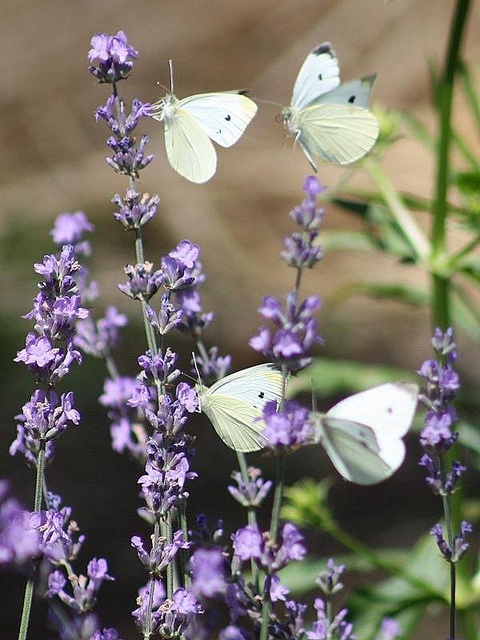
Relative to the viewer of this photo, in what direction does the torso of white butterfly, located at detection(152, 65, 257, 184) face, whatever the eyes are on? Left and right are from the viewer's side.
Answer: facing to the left of the viewer

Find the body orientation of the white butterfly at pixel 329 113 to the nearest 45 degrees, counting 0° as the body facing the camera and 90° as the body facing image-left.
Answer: approximately 90°

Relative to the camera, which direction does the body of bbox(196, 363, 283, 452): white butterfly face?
to the viewer's left

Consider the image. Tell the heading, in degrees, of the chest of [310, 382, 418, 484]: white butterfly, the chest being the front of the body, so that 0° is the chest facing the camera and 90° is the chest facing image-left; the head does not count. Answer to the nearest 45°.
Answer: approximately 90°

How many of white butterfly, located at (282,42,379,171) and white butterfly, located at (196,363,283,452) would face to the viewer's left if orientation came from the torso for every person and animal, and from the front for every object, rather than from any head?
2
